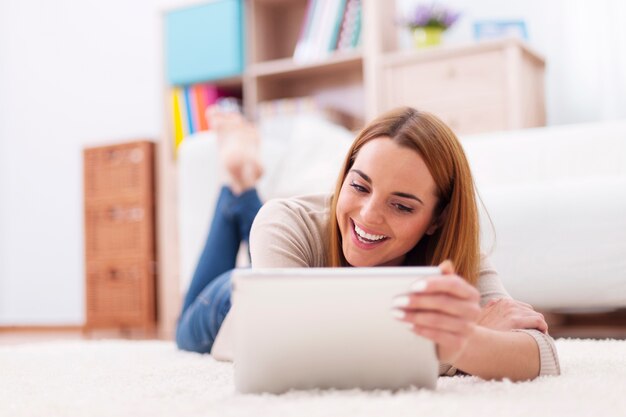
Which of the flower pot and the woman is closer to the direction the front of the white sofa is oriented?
the woman

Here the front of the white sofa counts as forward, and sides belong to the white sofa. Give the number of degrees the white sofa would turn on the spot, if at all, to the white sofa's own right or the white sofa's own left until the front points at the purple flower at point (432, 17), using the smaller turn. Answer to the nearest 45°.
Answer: approximately 180°

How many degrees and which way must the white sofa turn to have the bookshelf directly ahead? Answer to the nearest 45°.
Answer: approximately 135° to its right

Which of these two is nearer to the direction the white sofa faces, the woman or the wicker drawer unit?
the woman

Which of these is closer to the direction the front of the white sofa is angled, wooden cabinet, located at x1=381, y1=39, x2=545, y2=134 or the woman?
the woman

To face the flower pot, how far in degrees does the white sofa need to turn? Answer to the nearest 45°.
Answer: approximately 180°

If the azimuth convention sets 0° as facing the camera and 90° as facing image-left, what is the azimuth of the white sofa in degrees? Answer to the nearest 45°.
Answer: approximately 0°

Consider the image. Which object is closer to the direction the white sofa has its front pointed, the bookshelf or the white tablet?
the white tablet

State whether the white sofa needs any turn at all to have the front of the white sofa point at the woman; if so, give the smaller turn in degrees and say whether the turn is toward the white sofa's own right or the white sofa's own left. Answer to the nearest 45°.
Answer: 0° — it already faces them

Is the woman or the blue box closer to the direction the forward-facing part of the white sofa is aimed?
the woman

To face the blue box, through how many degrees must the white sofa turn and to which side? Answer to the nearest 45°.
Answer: approximately 135° to its right

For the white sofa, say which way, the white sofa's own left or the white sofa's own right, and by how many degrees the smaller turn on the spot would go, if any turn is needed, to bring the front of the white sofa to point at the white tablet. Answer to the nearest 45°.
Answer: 0° — it already faces it

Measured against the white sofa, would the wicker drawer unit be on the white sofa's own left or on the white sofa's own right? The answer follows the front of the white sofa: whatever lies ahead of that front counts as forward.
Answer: on the white sofa's own right
